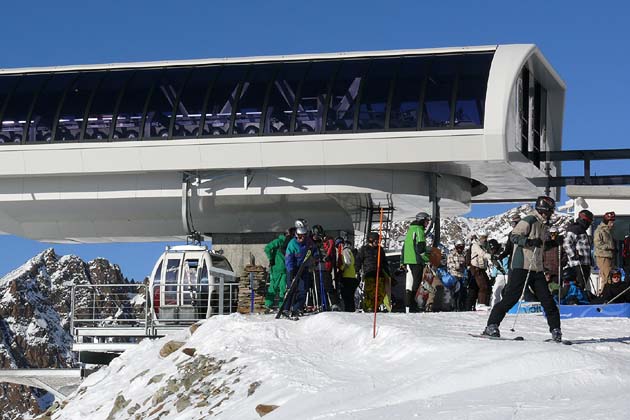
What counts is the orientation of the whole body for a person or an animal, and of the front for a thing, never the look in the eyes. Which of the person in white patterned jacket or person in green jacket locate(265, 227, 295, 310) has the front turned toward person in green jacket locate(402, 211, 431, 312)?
person in green jacket locate(265, 227, 295, 310)

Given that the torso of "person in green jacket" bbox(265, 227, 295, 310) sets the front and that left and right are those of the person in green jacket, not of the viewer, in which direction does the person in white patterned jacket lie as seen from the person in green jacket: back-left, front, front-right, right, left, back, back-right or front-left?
front

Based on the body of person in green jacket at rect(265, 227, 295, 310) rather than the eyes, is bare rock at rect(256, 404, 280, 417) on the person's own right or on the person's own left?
on the person's own right

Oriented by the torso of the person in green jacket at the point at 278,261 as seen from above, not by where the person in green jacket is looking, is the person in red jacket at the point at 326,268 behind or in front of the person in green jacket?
in front

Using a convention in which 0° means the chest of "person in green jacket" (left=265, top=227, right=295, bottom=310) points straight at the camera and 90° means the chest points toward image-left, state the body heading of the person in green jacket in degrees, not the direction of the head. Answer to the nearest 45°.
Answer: approximately 270°

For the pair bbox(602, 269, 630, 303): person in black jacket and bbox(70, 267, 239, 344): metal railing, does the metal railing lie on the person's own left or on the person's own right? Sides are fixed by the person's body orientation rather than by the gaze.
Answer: on the person's own right

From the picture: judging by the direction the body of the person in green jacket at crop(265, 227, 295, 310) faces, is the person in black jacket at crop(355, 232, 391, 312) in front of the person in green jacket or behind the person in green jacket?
in front
